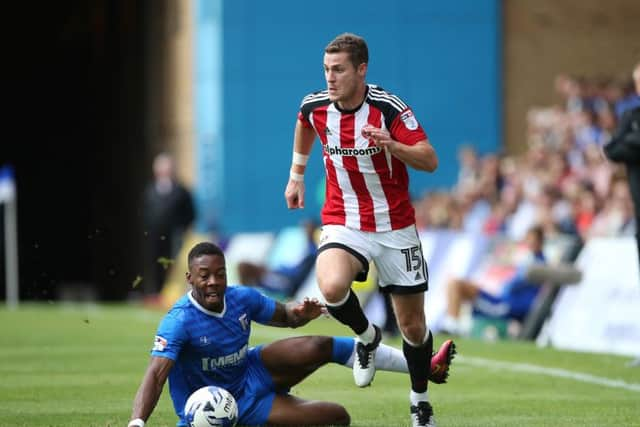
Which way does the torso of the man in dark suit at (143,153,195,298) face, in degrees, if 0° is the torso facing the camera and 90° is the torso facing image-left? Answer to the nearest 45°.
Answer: approximately 0°

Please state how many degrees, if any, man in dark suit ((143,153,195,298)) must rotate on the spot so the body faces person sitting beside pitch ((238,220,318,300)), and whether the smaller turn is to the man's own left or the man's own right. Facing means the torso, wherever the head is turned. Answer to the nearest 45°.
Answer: approximately 45° to the man's own left

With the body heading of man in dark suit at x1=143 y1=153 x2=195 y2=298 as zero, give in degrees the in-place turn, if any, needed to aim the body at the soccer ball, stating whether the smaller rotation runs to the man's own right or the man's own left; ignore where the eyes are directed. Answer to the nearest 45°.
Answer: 0° — they already face it
